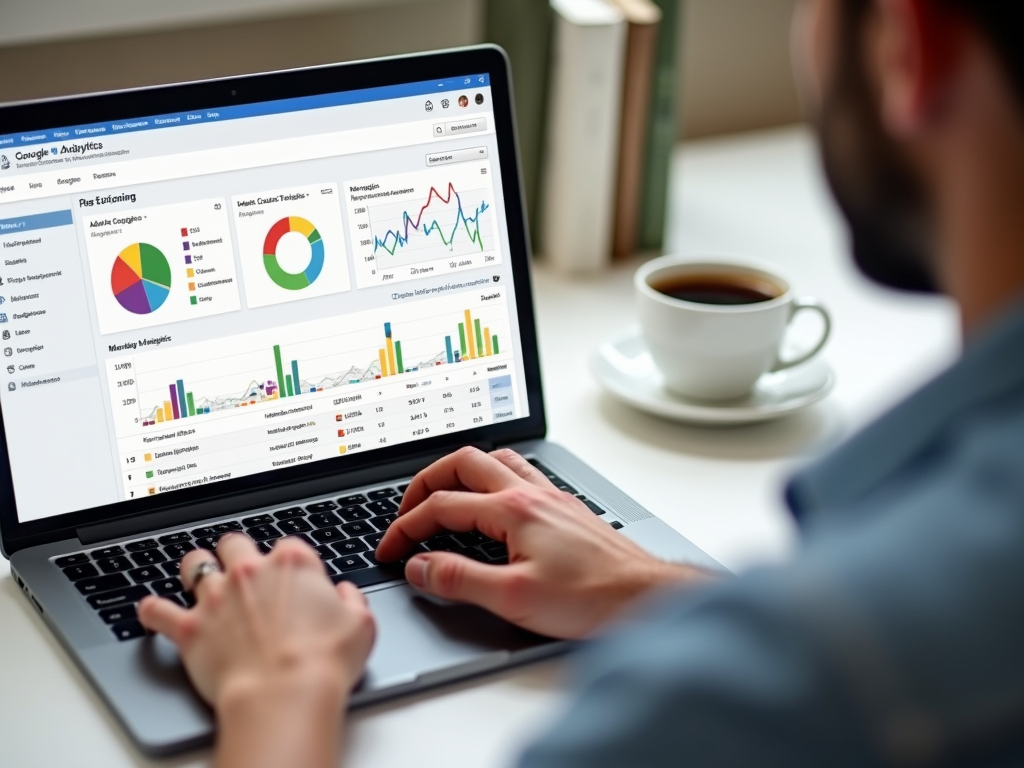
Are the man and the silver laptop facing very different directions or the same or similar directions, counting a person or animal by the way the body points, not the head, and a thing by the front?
very different directions

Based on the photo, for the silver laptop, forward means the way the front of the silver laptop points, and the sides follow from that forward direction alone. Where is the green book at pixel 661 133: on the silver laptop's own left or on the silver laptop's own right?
on the silver laptop's own left

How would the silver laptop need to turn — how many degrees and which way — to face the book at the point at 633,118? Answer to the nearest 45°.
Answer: approximately 90° to its left

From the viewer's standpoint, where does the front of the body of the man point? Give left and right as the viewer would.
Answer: facing away from the viewer and to the left of the viewer

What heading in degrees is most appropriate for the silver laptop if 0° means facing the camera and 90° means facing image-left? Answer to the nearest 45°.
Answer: approximately 315°

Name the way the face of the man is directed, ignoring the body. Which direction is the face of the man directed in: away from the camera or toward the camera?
away from the camera
